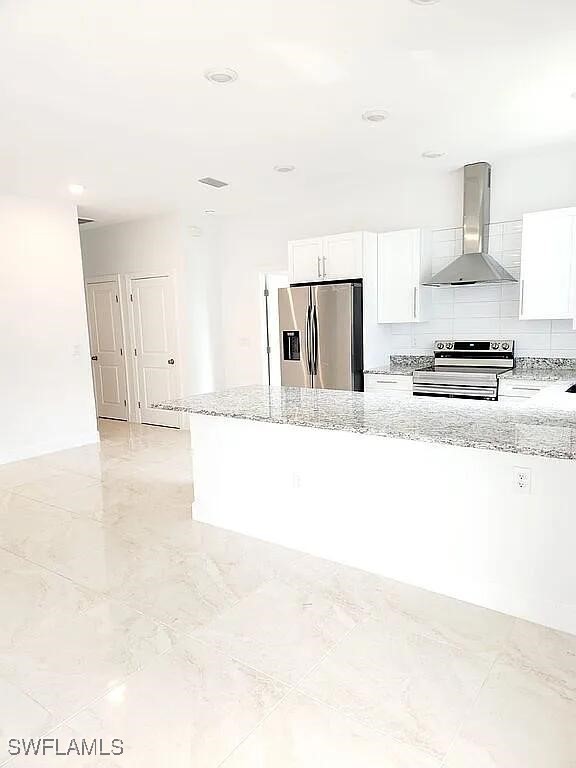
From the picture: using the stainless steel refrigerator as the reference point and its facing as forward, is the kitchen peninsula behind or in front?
in front

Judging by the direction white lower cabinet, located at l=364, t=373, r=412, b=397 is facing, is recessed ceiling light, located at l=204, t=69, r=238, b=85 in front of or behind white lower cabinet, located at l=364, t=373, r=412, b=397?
in front

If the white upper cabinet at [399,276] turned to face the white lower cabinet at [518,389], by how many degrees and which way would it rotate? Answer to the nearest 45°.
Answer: approximately 45° to its left

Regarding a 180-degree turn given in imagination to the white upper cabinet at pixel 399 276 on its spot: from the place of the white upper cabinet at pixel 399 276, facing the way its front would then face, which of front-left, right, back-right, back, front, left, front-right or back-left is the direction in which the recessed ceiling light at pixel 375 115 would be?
back

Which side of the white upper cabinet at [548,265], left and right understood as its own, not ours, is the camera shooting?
front

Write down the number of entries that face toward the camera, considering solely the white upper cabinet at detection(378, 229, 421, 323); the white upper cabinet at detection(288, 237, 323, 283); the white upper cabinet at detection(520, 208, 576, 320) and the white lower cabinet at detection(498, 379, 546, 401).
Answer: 4

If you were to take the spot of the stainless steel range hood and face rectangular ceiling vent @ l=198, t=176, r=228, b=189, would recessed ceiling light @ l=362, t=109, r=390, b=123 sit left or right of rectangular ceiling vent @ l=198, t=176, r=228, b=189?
left

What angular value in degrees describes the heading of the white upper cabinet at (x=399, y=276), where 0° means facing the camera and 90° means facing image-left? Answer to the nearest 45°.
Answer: approximately 0°

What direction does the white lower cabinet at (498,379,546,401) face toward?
toward the camera

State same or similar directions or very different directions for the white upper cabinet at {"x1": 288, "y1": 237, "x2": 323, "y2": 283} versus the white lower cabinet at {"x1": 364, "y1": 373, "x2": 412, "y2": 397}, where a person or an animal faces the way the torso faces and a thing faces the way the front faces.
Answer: same or similar directions

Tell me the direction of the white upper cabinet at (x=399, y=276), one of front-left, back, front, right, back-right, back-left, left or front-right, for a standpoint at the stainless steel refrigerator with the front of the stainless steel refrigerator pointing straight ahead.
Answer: left

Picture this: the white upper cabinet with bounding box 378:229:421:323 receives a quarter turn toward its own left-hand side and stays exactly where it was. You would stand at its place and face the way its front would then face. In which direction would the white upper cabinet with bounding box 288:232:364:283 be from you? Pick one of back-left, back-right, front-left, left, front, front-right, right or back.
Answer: back

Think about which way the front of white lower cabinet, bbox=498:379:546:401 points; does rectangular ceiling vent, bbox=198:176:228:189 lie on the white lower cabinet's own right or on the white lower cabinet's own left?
on the white lower cabinet's own right

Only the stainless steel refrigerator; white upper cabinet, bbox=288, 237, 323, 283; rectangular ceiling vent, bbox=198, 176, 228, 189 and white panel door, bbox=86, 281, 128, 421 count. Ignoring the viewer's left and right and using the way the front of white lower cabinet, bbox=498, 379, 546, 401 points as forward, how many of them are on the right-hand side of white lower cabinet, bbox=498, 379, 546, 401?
4

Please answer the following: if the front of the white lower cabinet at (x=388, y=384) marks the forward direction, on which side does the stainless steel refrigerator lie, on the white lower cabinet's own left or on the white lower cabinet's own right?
on the white lower cabinet's own right

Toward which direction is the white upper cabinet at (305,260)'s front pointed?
toward the camera

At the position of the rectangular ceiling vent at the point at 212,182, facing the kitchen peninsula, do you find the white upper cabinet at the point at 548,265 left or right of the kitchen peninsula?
left
